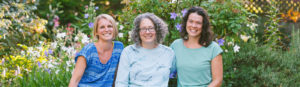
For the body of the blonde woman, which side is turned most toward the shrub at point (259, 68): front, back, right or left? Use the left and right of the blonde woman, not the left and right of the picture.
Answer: left

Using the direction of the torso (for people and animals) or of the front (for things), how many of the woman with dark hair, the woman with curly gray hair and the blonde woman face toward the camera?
3

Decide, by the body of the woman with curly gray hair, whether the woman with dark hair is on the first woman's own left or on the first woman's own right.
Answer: on the first woman's own left

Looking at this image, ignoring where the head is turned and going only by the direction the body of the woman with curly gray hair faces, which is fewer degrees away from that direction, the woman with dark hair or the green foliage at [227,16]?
the woman with dark hair

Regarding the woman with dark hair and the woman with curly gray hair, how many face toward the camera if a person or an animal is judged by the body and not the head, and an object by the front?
2

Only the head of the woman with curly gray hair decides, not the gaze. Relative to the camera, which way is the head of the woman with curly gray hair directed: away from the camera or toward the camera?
toward the camera

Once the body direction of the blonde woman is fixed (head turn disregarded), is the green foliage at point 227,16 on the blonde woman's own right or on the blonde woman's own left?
on the blonde woman's own left

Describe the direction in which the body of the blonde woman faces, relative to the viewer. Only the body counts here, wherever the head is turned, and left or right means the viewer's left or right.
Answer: facing the viewer

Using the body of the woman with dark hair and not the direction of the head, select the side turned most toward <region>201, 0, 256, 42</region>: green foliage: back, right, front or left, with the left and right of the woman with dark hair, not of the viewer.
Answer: back

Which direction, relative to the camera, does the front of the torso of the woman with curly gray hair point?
toward the camera

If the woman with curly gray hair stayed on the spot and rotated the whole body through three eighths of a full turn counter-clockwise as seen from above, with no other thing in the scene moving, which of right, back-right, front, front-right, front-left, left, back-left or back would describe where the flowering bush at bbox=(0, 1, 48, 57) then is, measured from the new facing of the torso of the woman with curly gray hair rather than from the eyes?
left

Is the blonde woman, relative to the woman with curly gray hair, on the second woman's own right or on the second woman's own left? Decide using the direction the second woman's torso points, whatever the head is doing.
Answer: on the second woman's own right

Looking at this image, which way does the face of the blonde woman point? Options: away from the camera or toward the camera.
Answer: toward the camera

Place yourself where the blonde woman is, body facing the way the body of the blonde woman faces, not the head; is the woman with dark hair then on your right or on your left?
on your left

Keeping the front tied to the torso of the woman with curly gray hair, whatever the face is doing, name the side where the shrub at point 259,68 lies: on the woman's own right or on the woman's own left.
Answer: on the woman's own left

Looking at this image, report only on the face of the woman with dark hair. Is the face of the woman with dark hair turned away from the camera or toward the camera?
toward the camera

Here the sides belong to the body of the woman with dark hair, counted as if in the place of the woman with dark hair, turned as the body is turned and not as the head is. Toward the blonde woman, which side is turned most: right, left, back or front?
right
